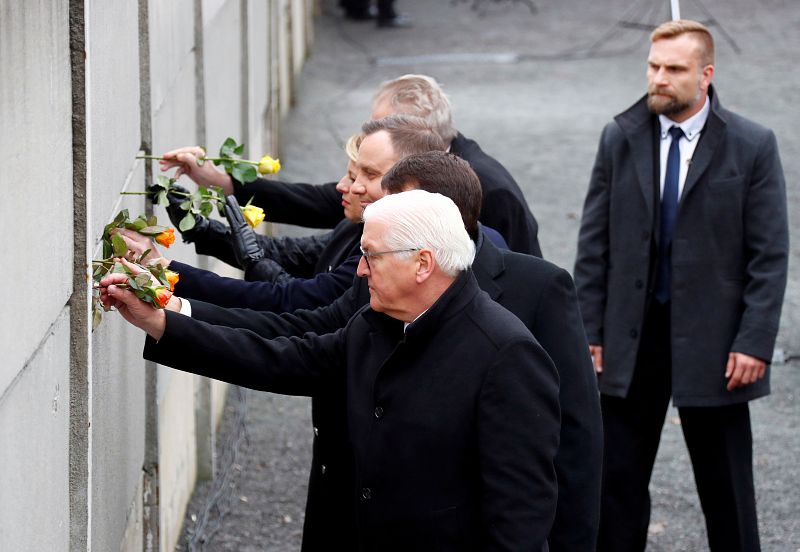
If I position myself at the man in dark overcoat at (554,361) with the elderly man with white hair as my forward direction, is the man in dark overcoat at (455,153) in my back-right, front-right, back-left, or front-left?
back-right

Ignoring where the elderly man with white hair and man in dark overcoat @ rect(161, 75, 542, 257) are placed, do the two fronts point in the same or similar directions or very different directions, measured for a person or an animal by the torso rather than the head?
same or similar directions

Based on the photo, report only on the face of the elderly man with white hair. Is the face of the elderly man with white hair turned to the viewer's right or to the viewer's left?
to the viewer's left

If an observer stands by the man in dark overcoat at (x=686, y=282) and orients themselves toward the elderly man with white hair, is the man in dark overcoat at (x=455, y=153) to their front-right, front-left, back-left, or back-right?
front-right

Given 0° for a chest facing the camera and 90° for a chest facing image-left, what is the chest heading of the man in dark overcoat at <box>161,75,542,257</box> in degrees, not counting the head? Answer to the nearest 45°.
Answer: approximately 90°

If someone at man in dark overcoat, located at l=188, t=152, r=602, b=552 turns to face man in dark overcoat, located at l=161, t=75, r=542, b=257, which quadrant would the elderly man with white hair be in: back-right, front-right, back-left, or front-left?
back-left

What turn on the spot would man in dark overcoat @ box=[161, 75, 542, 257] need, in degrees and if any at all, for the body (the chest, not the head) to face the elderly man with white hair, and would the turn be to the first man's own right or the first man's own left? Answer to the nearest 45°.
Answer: approximately 90° to the first man's own left

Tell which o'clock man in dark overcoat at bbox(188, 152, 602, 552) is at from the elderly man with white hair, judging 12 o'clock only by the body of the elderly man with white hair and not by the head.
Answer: The man in dark overcoat is roughly at 4 o'clock from the elderly man with white hair.

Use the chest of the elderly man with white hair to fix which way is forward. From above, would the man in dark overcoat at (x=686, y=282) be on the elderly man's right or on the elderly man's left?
on the elderly man's right

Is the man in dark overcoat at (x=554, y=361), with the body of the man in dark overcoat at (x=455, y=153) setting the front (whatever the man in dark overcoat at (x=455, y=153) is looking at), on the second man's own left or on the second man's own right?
on the second man's own left

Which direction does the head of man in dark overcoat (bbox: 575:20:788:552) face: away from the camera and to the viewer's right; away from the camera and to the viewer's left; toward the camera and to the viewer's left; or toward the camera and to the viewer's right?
toward the camera and to the viewer's left

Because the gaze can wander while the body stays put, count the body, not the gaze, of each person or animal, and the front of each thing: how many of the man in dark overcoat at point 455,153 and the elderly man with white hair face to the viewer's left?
2

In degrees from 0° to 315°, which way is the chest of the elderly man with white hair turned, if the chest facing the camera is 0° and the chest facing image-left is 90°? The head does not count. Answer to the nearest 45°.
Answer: approximately 90°

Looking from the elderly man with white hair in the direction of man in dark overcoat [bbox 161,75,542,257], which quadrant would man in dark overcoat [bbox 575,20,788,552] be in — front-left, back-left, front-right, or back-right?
front-right

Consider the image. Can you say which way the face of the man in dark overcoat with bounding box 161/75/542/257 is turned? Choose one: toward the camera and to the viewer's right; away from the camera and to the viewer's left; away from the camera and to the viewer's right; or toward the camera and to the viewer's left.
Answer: away from the camera and to the viewer's left
